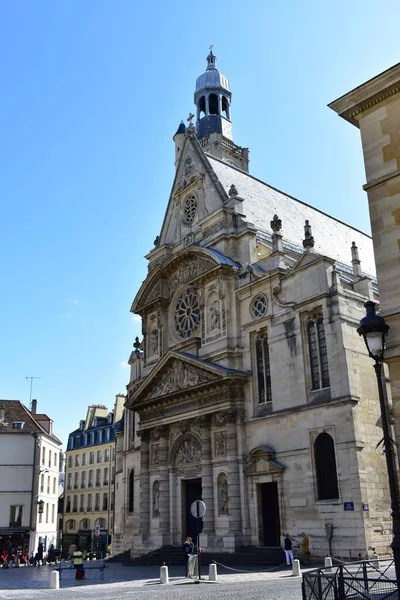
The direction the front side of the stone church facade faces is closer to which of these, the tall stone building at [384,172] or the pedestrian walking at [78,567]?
the pedestrian walking

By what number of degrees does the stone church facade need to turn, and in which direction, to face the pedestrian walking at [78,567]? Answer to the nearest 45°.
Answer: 0° — it already faces them

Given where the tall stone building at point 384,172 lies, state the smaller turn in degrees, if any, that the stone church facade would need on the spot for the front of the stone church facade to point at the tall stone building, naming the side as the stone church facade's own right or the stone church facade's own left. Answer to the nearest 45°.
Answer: approximately 45° to the stone church facade's own left

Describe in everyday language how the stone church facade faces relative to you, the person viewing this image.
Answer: facing the viewer and to the left of the viewer

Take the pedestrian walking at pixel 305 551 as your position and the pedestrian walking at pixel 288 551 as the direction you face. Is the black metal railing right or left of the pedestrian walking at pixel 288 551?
left

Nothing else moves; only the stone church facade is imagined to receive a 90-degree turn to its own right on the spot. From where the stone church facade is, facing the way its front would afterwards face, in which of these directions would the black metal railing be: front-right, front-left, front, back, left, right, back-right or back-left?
back-left
